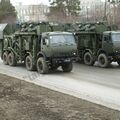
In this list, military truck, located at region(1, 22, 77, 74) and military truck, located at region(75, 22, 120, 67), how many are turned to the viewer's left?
0

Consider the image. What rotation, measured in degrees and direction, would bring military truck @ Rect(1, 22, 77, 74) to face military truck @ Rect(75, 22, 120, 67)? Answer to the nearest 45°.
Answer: approximately 90° to its left

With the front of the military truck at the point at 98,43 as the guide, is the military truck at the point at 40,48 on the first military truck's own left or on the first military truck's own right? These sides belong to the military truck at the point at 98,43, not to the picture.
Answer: on the first military truck's own right

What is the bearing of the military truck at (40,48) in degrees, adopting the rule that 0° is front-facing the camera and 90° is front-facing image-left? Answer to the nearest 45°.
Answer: approximately 315°
